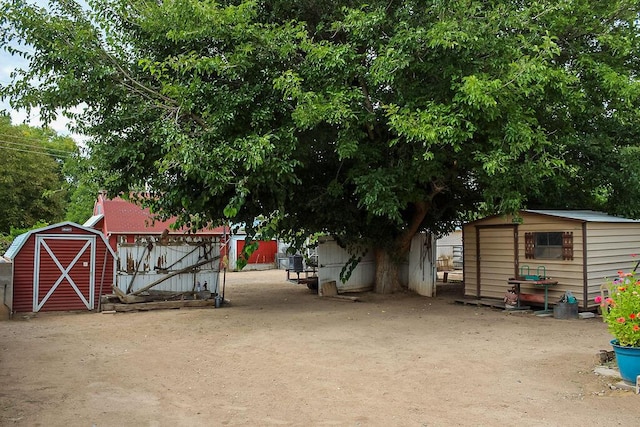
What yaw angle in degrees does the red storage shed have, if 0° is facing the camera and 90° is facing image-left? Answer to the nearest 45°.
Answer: approximately 0°

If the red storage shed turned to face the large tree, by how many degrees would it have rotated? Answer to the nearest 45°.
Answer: approximately 45° to its left

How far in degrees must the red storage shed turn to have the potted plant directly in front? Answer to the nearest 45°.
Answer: approximately 45° to its left
